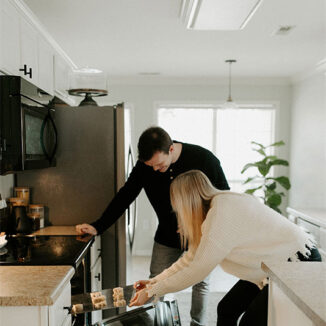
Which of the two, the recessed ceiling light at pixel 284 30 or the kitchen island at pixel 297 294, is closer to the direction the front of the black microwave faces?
the kitchen island

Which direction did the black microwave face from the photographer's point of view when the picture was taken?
facing the viewer and to the right of the viewer

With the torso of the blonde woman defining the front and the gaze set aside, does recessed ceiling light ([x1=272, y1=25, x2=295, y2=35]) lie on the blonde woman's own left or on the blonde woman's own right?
on the blonde woman's own right

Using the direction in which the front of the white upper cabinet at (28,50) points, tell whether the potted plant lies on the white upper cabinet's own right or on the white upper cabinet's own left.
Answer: on the white upper cabinet's own left

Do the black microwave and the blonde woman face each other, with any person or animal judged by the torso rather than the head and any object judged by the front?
yes

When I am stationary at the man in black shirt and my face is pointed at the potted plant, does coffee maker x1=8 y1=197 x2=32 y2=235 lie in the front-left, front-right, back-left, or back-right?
back-left

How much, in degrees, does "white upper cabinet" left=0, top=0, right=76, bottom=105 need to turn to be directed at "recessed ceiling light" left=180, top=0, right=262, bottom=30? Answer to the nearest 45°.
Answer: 0° — it already faces it

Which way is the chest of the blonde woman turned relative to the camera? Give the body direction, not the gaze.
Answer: to the viewer's left

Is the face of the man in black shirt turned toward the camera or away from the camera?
toward the camera

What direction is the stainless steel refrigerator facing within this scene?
to the viewer's right

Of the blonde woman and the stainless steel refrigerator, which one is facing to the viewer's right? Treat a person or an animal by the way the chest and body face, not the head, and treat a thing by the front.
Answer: the stainless steel refrigerator

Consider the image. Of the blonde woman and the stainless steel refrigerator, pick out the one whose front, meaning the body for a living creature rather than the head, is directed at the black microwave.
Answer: the blonde woman

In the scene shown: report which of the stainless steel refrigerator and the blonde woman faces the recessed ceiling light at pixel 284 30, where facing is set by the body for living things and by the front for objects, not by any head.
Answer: the stainless steel refrigerator

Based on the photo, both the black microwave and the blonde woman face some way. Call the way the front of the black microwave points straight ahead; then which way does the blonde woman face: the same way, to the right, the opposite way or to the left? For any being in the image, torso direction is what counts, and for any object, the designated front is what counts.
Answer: the opposite way
